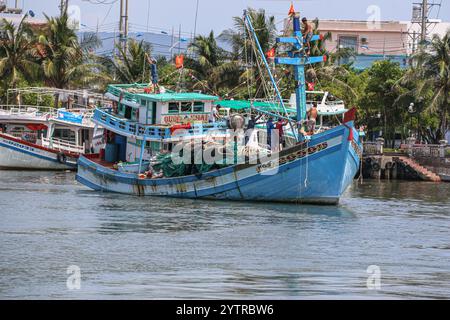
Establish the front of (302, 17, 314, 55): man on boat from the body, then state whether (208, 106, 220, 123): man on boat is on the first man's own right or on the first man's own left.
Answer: on the first man's own right

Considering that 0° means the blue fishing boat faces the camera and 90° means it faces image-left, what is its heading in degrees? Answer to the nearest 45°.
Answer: approximately 315°
